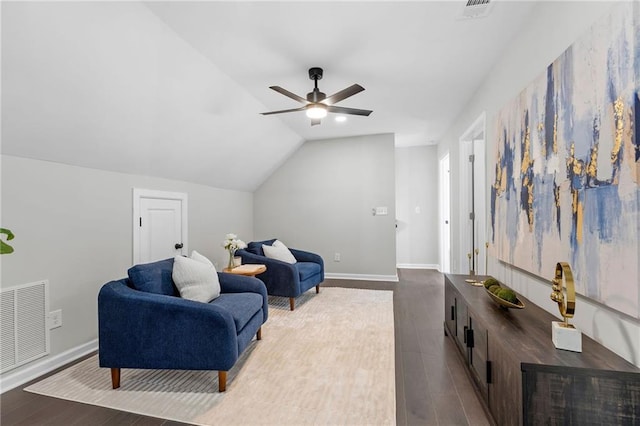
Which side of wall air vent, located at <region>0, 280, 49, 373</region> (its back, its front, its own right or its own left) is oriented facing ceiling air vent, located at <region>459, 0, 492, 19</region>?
front

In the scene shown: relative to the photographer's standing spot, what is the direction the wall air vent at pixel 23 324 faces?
facing the viewer and to the right of the viewer

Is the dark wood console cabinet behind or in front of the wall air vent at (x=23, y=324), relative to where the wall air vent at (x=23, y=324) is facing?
in front

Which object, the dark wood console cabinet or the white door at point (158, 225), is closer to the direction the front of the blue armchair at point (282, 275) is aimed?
the dark wood console cabinet

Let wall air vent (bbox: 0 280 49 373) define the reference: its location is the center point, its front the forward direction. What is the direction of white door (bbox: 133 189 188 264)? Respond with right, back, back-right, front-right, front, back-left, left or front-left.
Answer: left

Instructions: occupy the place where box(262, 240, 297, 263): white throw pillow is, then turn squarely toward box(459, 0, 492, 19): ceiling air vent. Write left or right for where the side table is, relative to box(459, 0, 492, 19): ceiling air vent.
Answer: right

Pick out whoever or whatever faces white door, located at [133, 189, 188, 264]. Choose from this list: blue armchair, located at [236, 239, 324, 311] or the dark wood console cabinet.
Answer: the dark wood console cabinet

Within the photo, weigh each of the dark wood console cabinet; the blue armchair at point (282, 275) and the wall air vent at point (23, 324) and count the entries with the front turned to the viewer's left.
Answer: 1

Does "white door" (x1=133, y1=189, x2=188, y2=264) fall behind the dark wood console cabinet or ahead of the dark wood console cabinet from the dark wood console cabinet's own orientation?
ahead

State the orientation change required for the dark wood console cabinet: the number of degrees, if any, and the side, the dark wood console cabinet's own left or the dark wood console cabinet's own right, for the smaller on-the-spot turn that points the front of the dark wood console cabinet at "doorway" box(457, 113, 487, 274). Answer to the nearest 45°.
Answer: approximately 90° to the dark wood console cabinet's own right

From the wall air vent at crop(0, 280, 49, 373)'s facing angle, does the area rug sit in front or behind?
in front

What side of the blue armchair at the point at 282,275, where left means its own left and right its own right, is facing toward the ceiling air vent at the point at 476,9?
front

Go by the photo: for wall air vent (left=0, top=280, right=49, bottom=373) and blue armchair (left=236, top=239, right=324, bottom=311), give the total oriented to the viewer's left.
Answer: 0

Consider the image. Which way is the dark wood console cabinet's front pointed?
to the viewer's left

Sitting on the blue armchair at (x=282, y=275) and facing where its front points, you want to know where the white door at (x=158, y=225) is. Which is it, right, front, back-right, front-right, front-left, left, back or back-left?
back-right
